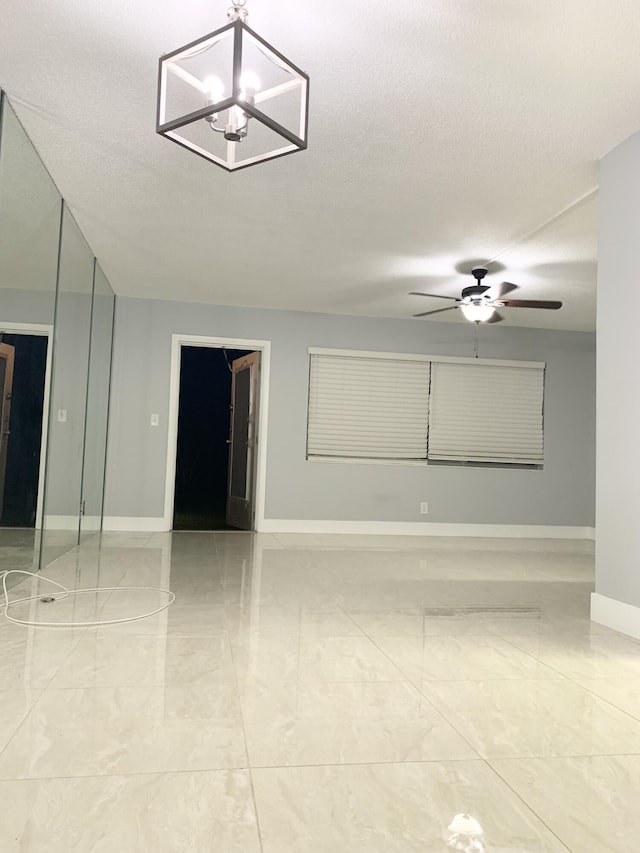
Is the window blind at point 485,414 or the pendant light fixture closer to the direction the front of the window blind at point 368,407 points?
the pendant light fixture

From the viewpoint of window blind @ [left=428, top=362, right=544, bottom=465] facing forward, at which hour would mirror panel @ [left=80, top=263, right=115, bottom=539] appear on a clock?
The mirror panel is roughly at 2 o'clock from the window blind.

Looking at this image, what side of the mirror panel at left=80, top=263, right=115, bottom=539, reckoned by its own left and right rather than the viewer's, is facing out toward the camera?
right

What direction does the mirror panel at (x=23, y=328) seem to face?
to the viewer's right

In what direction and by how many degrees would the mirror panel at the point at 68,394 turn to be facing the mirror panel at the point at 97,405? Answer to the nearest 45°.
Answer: approximately 90° to its left

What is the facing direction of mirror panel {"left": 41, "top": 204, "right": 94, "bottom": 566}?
to the viewer's right

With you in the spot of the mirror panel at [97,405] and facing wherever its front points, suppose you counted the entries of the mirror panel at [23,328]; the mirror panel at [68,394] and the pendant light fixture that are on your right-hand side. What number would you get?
3

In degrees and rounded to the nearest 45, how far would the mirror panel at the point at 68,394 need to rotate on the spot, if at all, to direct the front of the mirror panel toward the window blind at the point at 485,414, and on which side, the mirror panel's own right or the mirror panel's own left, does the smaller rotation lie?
0° — it already faces it
